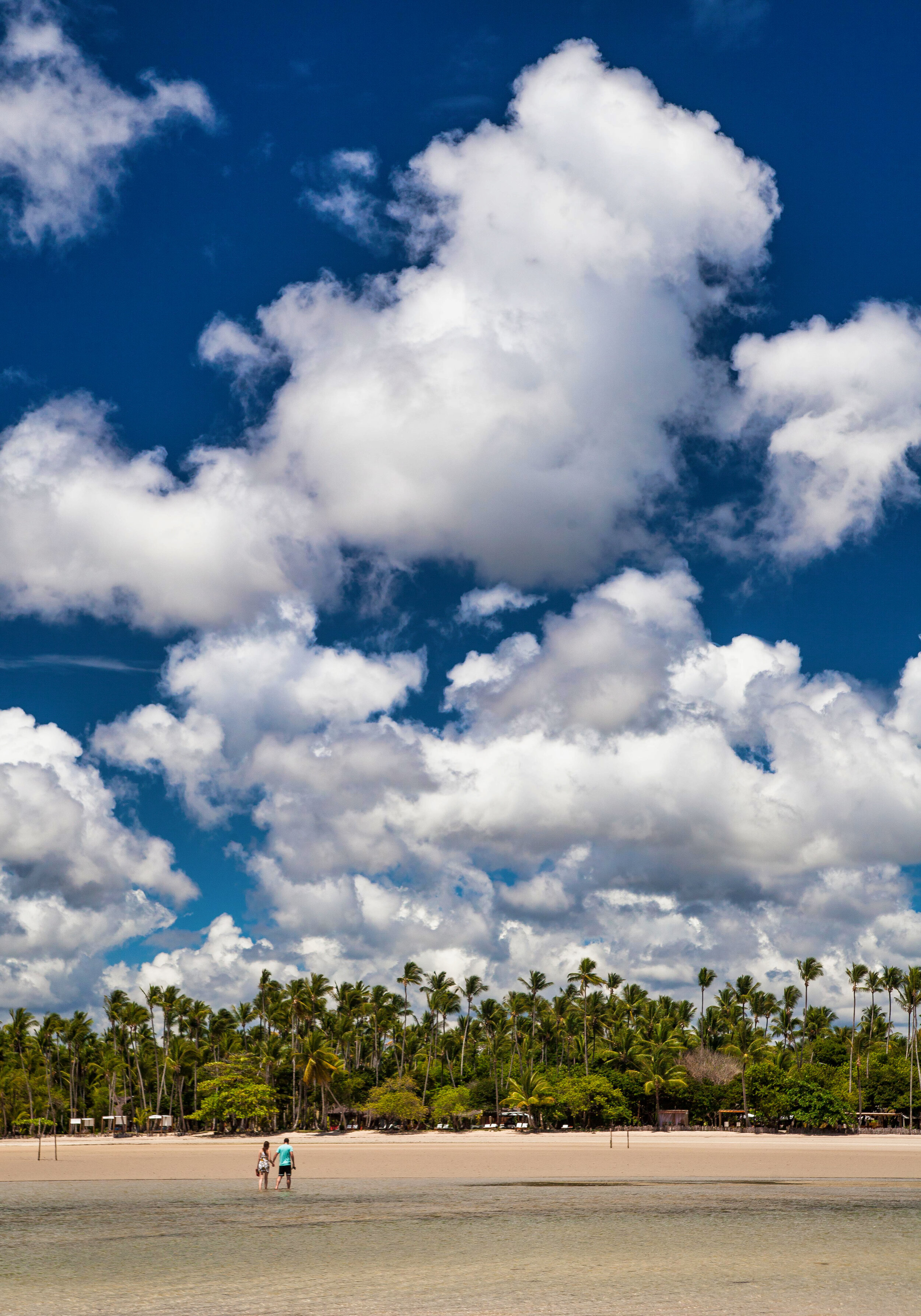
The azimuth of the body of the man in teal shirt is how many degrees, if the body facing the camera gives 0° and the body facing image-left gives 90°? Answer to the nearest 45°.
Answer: approximately 180°
